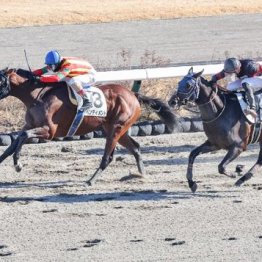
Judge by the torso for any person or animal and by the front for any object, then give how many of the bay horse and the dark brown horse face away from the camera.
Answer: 0

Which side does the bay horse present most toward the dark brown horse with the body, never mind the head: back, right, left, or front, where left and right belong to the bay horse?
back

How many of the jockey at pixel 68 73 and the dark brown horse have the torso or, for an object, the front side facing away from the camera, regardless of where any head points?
0

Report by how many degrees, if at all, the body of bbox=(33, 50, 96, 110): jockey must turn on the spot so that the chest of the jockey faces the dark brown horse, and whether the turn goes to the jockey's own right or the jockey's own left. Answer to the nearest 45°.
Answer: approximately 180°

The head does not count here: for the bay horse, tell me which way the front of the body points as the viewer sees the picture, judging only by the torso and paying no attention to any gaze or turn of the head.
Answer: to the viewer's left

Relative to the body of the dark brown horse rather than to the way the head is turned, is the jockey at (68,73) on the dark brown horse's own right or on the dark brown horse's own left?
on the dark brown horse's own right

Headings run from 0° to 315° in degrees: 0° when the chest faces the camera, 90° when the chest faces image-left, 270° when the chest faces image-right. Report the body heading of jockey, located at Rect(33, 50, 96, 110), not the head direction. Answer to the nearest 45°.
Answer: approximately 90°
